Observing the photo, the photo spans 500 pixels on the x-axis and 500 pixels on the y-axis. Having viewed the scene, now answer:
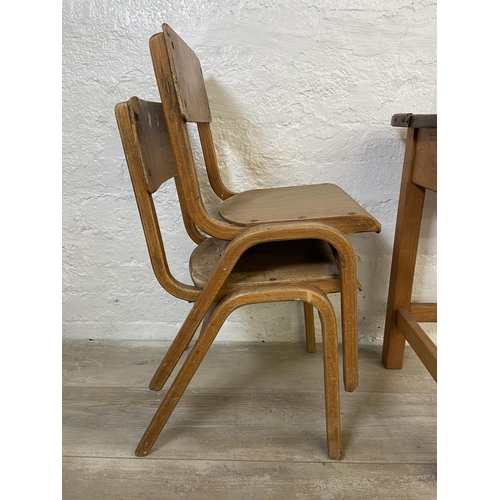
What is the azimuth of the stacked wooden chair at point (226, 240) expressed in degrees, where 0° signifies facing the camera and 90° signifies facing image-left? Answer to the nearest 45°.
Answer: approximately 270°
